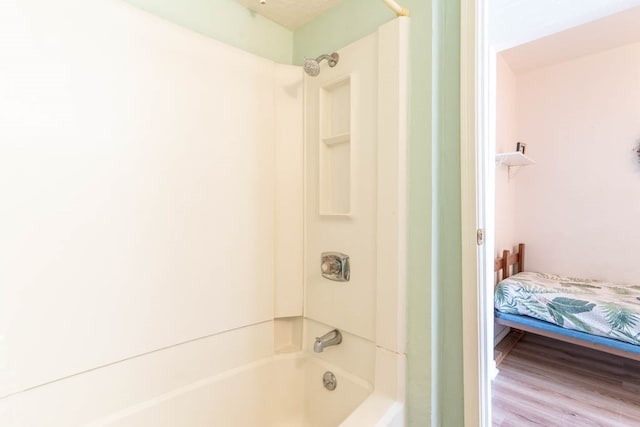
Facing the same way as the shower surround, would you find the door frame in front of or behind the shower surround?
in front

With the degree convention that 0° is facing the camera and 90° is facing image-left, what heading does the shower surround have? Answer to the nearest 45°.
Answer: approximately 315°
